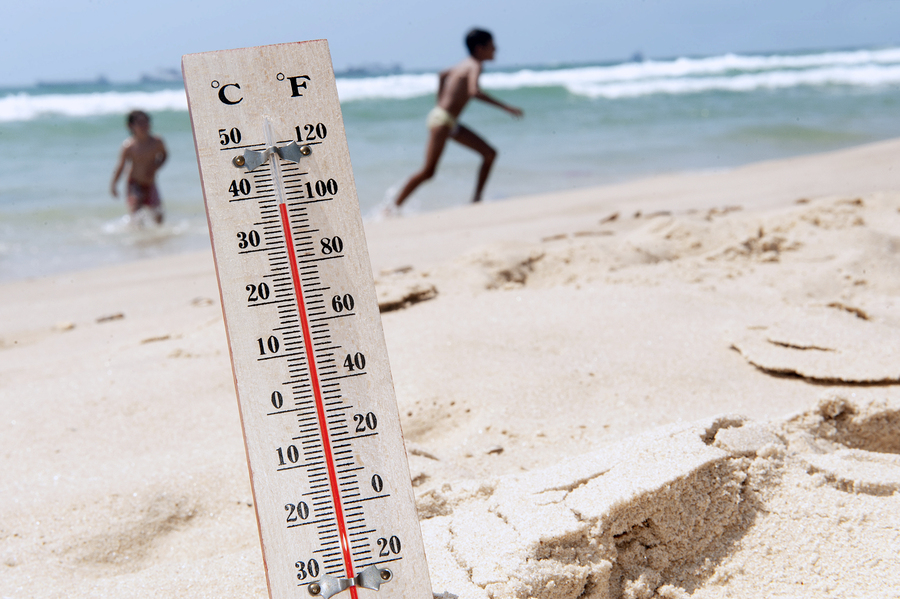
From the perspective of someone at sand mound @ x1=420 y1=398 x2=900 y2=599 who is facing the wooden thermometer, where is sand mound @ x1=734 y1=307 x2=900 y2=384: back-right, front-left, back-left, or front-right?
back-right

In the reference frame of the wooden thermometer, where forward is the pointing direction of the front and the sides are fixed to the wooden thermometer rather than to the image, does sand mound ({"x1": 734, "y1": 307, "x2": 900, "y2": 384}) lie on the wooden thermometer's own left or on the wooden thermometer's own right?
on the wooden thermometer's own left

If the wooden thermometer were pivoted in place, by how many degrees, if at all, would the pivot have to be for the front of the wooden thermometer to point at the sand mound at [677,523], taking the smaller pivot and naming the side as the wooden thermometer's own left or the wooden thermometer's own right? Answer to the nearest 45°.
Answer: approximately 90° to the wooden thermometer's own left

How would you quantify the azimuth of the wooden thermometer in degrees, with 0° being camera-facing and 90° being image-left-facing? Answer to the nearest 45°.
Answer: approximately 0°

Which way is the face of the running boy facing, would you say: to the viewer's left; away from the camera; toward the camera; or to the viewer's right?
to the viewer's right

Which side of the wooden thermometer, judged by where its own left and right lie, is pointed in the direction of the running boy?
back

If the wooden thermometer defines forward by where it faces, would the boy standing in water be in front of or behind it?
behind
